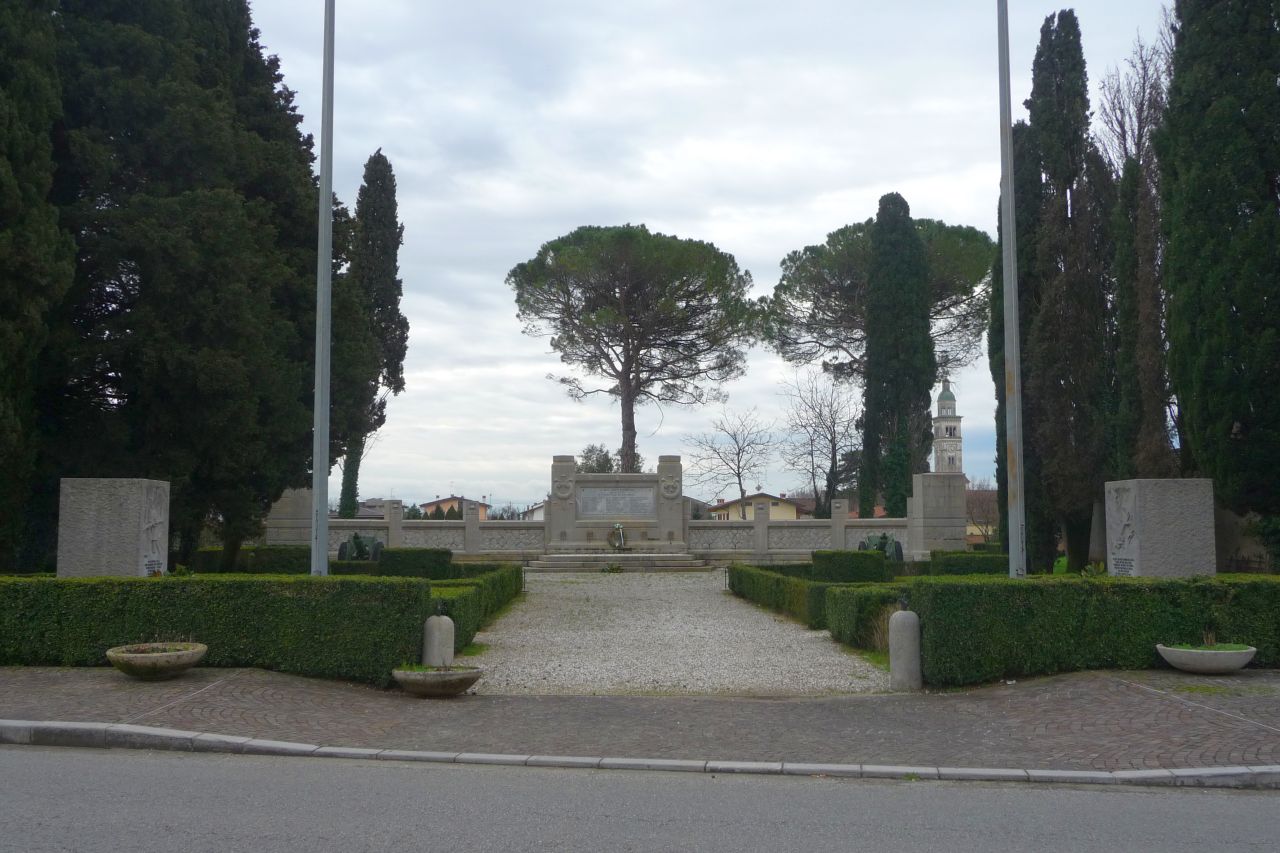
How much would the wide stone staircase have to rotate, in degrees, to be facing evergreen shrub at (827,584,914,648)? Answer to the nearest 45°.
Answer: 0° — it already faces it

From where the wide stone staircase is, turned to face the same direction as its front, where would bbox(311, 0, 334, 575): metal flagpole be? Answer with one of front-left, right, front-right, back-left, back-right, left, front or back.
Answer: front

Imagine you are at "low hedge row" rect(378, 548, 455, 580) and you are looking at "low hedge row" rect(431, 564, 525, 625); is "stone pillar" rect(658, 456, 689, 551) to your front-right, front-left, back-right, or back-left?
back-left

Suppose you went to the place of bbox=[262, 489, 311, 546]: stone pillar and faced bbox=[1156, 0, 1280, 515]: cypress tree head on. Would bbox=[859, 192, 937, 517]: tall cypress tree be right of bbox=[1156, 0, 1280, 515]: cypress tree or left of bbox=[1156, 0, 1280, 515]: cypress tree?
left

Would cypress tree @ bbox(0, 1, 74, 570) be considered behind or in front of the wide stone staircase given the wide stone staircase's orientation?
in front

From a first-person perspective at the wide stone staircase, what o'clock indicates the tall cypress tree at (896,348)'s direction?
The tall cypress tree is roughly at 8 o'clock from the wide stone staircase.

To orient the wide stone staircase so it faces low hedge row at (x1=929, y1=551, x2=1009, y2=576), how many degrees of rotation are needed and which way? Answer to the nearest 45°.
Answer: approximately 45° to its left

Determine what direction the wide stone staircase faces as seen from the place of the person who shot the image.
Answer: facing the viewer

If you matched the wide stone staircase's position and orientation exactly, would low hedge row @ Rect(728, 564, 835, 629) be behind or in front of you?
in front

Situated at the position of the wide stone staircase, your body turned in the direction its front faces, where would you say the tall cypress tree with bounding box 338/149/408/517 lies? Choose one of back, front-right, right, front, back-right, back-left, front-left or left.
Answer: back-right

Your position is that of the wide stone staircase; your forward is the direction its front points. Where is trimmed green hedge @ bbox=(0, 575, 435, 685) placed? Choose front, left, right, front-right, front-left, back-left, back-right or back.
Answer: front

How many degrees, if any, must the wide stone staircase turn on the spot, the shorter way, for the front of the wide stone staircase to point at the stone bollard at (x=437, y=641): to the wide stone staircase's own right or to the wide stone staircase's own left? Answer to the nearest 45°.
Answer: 0° — it already faces it

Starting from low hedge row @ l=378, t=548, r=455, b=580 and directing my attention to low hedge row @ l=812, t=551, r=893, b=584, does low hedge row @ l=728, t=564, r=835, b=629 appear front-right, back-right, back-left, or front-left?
front-right

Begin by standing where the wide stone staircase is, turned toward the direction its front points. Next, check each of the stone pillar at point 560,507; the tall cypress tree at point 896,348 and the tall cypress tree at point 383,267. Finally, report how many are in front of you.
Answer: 0

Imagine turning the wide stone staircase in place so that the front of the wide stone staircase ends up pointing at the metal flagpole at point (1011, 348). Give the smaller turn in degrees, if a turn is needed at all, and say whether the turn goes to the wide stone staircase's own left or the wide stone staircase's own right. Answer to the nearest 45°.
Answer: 0° — it already faces it
